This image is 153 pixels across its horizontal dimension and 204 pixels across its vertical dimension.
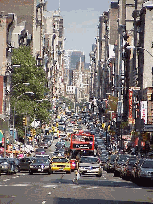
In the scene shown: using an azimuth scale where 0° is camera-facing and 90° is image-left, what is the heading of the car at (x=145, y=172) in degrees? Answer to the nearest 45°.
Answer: approximately 0°
